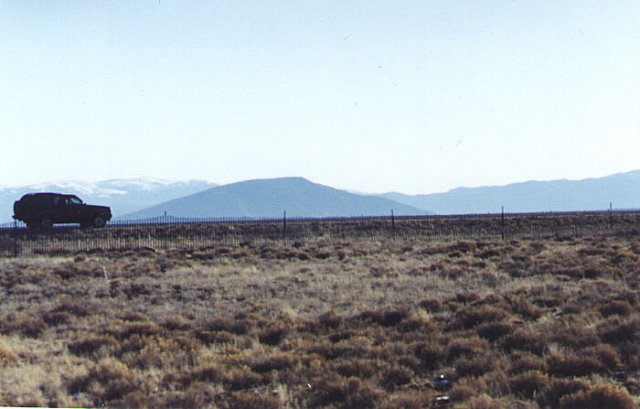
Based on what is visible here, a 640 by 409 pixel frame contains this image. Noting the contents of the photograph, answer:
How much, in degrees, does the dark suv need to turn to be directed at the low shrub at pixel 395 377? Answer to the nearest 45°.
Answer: approximately 90° to its right

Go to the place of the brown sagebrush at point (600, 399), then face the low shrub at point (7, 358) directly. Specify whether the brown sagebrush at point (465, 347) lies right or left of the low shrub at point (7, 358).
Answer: right

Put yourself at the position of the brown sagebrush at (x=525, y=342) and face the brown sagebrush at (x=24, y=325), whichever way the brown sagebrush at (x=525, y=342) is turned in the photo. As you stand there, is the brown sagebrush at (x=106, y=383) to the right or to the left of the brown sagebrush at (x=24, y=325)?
left

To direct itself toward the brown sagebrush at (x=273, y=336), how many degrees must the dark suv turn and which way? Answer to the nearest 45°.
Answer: approximately 90° to its right

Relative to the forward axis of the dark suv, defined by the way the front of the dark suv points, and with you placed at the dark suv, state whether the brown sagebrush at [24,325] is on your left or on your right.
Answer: on your right

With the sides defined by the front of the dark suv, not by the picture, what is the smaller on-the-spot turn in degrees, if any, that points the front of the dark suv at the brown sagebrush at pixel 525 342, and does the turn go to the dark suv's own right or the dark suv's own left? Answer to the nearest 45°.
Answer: approximately 90° to the dark suv's own right

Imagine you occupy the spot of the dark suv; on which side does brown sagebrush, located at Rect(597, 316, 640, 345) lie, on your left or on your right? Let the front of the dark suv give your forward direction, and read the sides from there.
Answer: on your right

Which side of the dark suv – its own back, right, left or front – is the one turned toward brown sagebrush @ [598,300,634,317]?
right

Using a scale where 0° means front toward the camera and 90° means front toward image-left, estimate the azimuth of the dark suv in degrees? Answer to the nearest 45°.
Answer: approximately 270°

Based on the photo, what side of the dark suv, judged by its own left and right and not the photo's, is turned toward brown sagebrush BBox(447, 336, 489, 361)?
right

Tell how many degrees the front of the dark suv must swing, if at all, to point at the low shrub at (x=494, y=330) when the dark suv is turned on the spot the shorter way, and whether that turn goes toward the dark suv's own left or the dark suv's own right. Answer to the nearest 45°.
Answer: approximately 90° to the dark suv's own right

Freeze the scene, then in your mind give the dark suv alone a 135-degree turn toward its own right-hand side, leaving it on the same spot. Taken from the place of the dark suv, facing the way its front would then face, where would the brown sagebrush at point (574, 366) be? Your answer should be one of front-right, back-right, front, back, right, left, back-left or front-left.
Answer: front-left

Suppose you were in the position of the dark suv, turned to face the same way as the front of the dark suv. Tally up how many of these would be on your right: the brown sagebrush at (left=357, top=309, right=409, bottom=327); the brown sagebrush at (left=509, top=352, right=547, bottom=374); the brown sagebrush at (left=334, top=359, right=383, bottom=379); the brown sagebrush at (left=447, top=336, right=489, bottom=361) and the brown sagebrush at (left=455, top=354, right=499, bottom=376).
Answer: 5

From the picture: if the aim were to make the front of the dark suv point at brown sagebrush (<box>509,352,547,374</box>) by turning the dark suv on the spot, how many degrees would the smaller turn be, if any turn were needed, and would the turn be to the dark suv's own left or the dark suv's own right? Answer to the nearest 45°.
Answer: approximately 90° to the dark suv's own right
